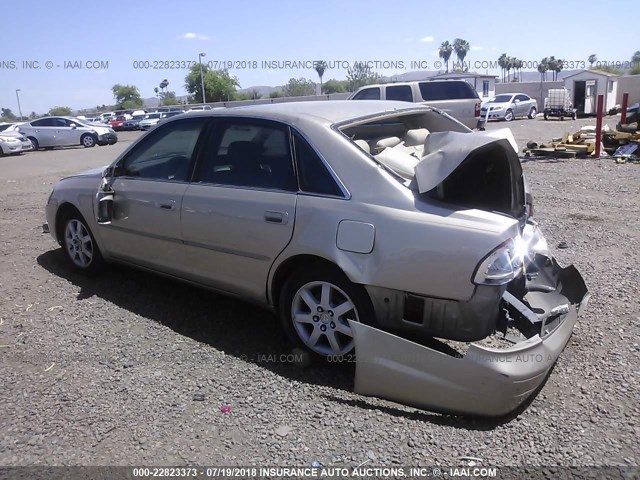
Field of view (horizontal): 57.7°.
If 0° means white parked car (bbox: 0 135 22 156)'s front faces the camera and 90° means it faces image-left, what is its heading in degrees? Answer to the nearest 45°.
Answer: approximately 315°

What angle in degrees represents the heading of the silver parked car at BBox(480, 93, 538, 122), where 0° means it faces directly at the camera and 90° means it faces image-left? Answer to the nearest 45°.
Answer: approximately 45°

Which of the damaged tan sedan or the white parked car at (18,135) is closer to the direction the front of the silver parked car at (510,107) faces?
the white parked car

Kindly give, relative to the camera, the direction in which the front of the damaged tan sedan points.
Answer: facing away from the viewer and to the left of the viewer

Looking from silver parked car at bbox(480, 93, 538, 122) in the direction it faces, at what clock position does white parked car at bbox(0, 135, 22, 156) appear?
The white parked car is roughly at 12 o'clock from the silver parked car.

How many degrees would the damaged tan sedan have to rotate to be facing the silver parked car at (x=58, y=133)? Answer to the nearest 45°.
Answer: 0° — it already faces it

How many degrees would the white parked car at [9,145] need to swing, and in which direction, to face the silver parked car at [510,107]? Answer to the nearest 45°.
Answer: approximately 45° to its left

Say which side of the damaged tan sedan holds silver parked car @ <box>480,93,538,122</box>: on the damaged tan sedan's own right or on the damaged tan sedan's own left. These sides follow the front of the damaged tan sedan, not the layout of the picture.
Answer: on the damaged tan sedan's own right
